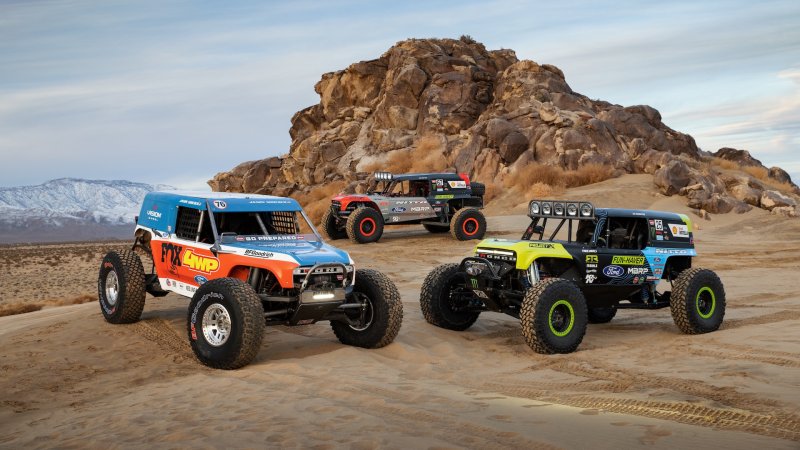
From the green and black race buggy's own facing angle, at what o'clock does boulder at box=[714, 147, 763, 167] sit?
The boulder is roughly at 5 o'clock from the green and black race buggy.

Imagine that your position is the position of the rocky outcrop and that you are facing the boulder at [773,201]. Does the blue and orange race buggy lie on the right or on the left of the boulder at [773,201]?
right

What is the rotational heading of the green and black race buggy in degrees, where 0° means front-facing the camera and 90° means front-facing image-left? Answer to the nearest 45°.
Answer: approximately 45°

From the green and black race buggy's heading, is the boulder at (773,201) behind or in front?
behind

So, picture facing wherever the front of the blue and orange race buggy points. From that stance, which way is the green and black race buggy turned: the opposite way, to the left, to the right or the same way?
to the right

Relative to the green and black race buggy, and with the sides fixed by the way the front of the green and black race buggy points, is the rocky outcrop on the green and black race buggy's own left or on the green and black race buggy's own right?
on the green and black race buggy's own right

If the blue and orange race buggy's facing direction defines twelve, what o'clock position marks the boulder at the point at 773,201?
The boulder is roughly at 9 o'clock from the blue and orange race buggy.

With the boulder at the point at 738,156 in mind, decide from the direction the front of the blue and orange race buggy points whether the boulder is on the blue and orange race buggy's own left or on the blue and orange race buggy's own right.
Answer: on the blue and orange race buggy's own left

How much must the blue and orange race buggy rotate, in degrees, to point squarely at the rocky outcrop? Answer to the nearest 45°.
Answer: approximately 90° to its left

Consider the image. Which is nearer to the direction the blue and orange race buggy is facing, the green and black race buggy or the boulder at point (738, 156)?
the green and black race buggy

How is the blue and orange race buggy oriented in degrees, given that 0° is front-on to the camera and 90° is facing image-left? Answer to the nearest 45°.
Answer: approximately 315°
